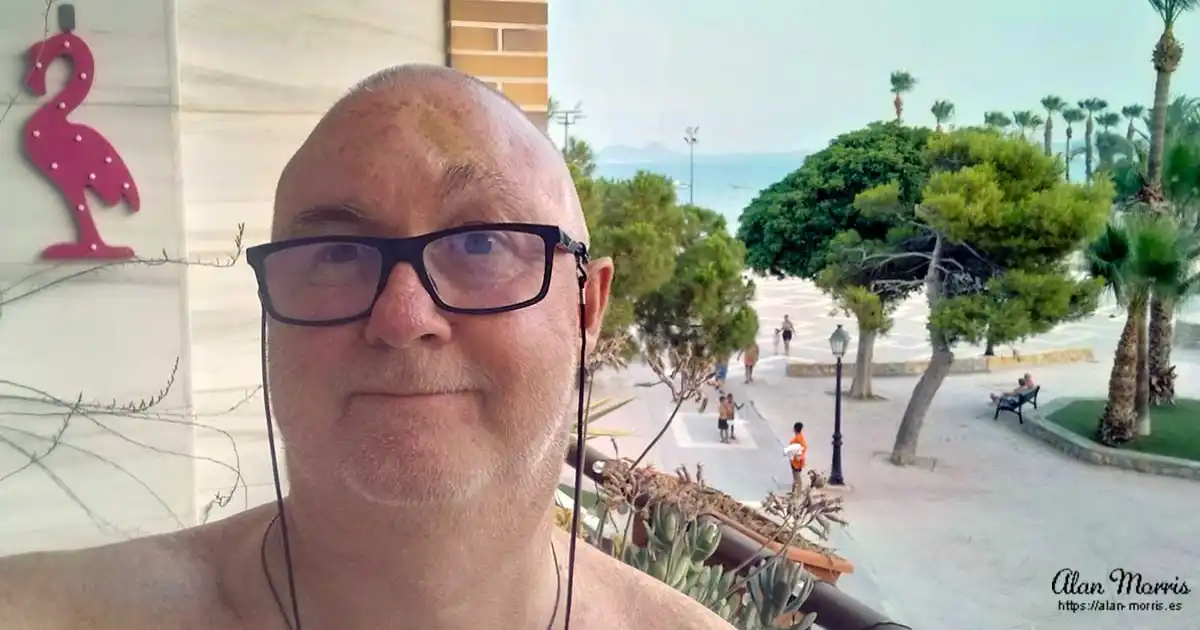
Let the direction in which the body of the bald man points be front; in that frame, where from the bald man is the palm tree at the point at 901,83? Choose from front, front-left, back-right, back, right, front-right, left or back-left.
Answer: back-left

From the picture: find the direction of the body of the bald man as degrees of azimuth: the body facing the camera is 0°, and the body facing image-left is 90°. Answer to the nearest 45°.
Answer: approximately 0°

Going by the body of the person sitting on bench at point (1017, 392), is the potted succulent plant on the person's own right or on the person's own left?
on the person's own left

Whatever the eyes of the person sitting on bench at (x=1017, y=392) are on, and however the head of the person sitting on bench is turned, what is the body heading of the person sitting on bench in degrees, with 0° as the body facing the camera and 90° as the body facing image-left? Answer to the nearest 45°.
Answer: approximately 90°

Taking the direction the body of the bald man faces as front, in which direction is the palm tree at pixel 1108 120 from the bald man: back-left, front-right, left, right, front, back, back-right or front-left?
back-left

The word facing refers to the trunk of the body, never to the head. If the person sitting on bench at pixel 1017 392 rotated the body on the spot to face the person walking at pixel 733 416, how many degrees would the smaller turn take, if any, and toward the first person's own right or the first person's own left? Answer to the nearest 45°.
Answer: approximately 45° to the first person's own left
